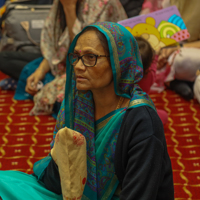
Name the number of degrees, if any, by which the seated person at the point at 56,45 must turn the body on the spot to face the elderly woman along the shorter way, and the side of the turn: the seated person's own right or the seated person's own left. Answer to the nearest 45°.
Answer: approximately 45° to the seated person's own left

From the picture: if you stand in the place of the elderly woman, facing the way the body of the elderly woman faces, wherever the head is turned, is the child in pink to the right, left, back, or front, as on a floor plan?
back

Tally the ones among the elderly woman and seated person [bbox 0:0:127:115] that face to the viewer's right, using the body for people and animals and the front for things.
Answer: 0

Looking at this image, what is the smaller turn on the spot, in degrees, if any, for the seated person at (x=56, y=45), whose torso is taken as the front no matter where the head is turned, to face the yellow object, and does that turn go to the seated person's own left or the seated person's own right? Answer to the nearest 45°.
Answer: approximately 90° to the seated person's own left

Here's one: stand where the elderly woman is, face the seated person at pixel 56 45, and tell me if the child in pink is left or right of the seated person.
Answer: right

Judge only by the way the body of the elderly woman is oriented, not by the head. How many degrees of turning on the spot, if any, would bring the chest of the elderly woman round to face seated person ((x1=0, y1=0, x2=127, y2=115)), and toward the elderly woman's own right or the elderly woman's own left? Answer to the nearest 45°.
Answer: approximately 135° to the elderly woman's own right

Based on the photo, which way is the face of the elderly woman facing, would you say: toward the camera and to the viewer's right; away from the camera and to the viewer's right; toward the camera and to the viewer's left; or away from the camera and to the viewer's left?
toward the camera and to the viewer's left

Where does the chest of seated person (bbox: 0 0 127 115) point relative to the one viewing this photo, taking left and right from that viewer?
facing the viewer and to the left of the viewer

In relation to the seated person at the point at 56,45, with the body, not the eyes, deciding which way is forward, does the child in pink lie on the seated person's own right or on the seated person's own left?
on the seated person's own left
